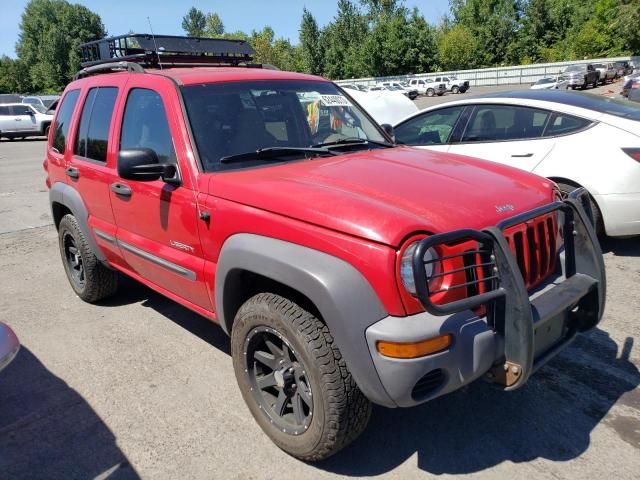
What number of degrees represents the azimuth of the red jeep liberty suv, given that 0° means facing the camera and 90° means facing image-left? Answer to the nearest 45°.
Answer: approximately 315°

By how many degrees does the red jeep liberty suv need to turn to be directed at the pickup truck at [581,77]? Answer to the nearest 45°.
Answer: approximately 90° to its left

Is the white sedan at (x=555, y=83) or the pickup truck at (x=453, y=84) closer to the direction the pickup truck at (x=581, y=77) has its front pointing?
the white sedan

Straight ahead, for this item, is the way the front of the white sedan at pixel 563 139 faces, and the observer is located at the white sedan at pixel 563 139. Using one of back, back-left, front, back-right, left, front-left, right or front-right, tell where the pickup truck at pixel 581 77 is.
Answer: front-right

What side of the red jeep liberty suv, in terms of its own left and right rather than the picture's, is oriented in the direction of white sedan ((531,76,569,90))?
left

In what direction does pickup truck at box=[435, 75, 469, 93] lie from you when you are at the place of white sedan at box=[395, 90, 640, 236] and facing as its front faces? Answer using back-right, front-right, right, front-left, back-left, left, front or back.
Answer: front-right

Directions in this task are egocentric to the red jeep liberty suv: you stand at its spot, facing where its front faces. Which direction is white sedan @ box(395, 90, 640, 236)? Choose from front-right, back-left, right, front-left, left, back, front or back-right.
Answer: left

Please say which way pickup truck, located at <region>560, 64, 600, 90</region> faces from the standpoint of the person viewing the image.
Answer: facing the viewer and to the left of the viewer

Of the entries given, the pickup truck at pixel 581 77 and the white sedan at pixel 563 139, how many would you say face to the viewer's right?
0

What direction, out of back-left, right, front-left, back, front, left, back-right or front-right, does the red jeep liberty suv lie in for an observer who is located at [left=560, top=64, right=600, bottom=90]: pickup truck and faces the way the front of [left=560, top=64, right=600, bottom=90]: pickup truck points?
front-left

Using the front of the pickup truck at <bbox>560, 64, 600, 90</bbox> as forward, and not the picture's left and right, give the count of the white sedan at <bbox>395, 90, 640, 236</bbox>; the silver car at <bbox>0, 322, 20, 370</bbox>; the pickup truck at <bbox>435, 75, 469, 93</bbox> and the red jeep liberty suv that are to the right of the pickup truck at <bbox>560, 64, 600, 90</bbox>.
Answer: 1
